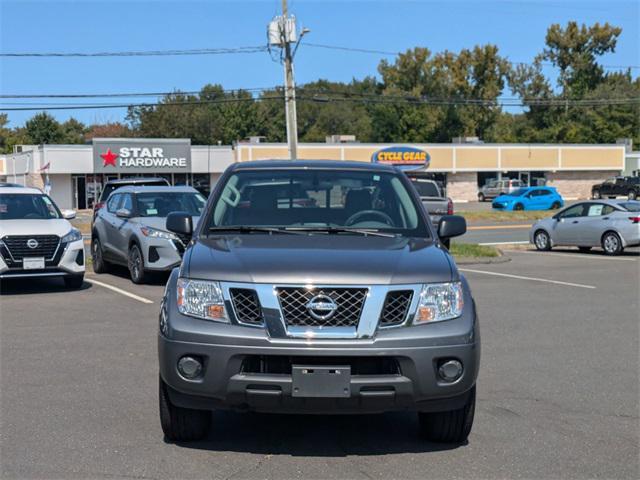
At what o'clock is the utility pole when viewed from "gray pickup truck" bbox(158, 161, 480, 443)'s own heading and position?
The utility pole is roughly at 6 o'clock from the gray pickup truck.

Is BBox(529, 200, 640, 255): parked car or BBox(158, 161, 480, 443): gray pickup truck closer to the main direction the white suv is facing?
the gray pickup truck

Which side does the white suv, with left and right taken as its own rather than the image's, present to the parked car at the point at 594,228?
left

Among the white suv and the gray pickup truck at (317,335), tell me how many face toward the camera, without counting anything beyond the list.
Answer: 2

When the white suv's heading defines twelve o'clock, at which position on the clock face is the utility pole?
The utility pole is roughly at 7 o'clock from the white suv.

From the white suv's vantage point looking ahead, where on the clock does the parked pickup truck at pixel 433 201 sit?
The parked pickup truck is roughly at 8 o'clock from the white suv.

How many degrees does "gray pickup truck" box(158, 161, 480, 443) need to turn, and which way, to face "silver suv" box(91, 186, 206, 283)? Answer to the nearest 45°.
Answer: approximately 180°

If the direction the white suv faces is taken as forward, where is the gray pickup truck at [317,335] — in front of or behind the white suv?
in front

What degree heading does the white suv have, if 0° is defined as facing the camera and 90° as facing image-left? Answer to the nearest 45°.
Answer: approximately 0°

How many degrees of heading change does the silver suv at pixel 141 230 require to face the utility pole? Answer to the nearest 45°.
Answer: approximately 135° to its left

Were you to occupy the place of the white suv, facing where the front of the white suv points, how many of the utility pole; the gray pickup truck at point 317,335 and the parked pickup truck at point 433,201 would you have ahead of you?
1

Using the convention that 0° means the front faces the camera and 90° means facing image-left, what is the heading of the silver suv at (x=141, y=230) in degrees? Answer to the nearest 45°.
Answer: approximately 315°
